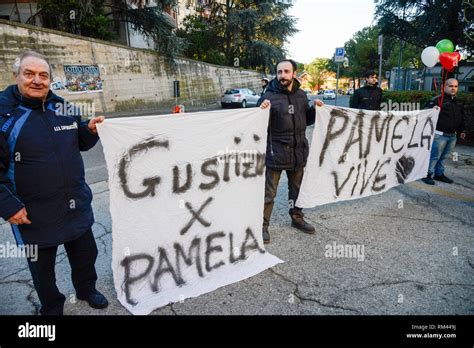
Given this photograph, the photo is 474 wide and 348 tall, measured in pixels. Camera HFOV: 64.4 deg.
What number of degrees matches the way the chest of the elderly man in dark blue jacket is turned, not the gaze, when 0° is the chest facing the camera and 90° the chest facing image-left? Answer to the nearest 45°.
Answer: approximately 315°

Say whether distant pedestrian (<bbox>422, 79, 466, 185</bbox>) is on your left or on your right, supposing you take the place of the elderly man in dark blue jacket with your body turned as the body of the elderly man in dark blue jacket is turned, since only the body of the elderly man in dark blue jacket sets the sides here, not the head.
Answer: on your left

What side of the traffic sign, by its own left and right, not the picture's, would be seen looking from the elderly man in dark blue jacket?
front

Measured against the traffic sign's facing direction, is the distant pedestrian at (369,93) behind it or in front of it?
in front

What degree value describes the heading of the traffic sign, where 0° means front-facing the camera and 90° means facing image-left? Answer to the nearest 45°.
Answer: approximately 0°

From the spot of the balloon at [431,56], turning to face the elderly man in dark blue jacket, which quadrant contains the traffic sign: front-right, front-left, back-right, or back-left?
back-right

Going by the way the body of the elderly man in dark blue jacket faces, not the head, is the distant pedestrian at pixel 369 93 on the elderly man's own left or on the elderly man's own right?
on the elderly man's own left

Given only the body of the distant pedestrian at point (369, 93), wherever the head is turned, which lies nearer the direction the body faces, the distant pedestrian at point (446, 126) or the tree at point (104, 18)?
the distant pedestrian

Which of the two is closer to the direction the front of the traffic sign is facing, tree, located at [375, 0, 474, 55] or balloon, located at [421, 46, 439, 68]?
the balloon

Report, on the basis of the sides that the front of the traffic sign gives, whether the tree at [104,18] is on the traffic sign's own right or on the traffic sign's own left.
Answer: on the traffic sign's own right
